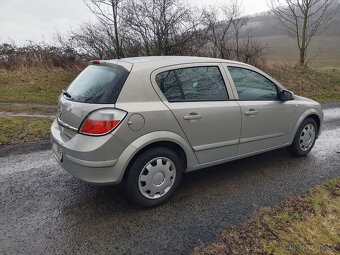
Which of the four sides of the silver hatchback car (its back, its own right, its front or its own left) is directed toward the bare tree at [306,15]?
front

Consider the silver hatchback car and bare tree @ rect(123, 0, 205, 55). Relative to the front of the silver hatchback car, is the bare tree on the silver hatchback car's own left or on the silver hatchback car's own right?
on the silver hatchback car's own left

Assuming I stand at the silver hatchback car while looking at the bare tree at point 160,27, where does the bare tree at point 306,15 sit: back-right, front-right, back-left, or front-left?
front-right

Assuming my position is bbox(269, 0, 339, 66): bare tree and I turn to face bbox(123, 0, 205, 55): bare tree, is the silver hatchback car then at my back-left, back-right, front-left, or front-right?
front-left

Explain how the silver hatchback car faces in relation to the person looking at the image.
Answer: facing away from the viewer and to the right of the viewer

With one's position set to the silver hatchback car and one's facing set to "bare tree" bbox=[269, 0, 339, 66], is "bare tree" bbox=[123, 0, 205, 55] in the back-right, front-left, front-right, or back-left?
front-left

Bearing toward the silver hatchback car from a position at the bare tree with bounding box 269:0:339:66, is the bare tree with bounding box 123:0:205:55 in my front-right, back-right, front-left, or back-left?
front-right
